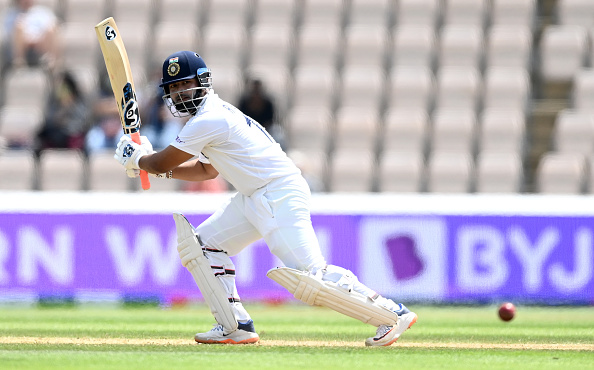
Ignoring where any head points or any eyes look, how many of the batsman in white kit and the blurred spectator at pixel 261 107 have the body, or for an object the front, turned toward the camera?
1

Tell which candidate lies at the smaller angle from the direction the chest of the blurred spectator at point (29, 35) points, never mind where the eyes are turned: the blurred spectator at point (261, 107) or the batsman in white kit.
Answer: the batsman in white kit

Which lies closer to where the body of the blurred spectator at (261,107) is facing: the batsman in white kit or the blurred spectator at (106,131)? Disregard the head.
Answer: the batsman in white kit

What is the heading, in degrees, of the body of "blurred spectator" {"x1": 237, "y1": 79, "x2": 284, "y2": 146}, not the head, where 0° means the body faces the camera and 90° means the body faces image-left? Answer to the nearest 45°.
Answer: approximately 0°

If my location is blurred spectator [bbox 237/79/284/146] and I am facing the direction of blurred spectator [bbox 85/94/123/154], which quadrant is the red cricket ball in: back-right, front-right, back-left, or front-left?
back-left

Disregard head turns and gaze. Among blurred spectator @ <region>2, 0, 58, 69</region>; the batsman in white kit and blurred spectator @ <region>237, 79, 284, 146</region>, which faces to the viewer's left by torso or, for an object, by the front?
the batsman in white kit

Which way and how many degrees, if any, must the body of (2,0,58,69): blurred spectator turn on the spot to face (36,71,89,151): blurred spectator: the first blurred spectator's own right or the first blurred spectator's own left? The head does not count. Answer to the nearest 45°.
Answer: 0° — they already face them

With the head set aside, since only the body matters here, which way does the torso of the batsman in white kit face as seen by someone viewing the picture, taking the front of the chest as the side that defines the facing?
to the viewer's left
